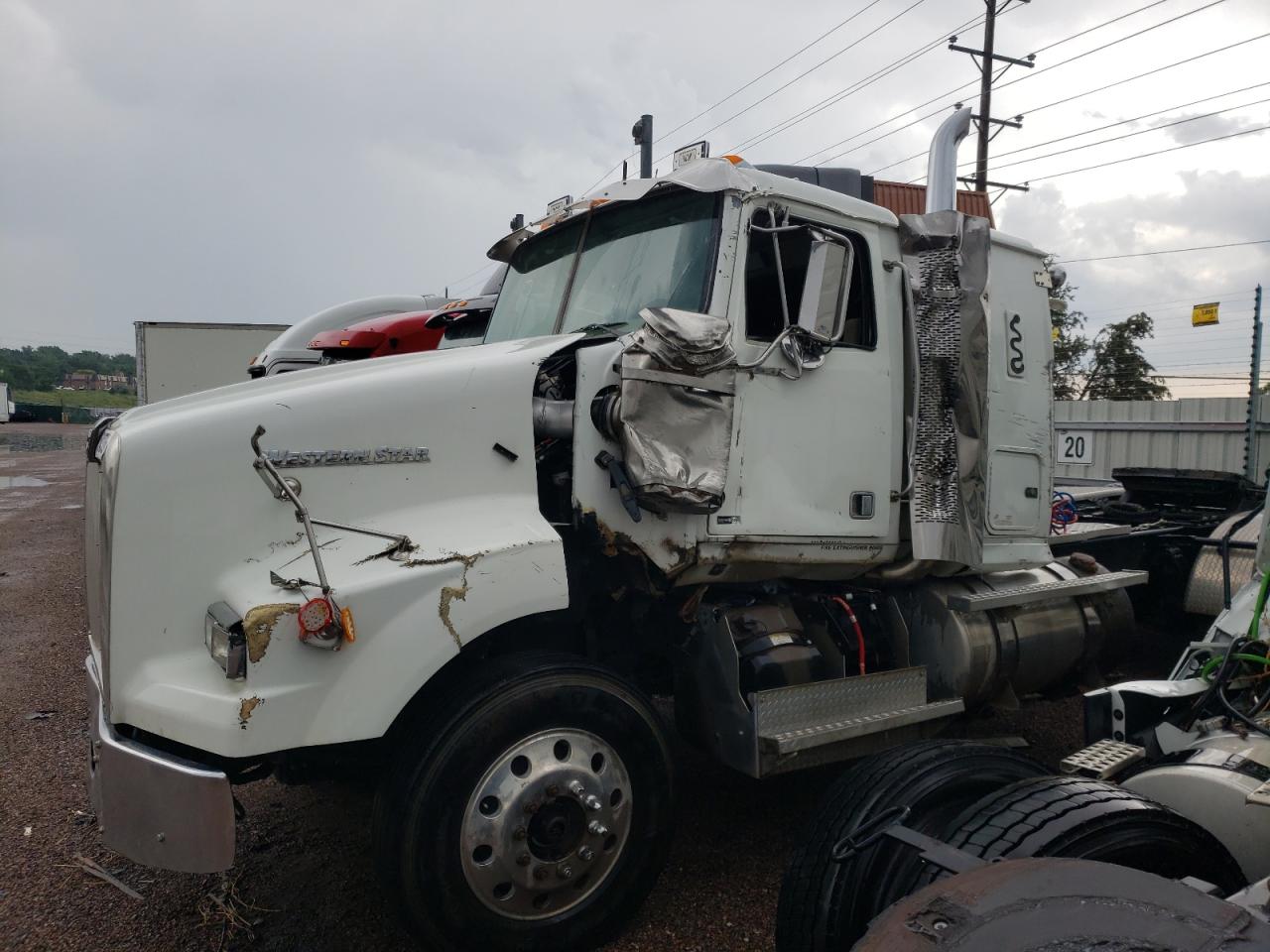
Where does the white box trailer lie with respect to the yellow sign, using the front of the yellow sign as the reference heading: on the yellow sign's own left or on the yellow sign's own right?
on the yellow sign's own right

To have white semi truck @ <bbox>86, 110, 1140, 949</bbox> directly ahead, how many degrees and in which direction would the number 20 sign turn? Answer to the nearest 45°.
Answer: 0° — it already faces it

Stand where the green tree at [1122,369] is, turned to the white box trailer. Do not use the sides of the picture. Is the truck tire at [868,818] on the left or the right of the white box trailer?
left

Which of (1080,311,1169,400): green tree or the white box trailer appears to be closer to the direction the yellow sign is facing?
the white box trailer

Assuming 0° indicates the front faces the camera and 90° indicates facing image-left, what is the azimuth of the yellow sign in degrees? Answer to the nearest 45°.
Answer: approximately 0°

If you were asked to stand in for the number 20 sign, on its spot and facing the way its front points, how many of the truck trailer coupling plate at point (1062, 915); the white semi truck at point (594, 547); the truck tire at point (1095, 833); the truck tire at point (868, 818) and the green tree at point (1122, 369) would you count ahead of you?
4

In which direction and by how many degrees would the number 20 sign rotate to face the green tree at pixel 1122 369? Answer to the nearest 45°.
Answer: approximately 180°

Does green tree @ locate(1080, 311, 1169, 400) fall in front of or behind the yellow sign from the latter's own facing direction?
behind

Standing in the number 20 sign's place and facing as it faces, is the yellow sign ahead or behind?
behind
